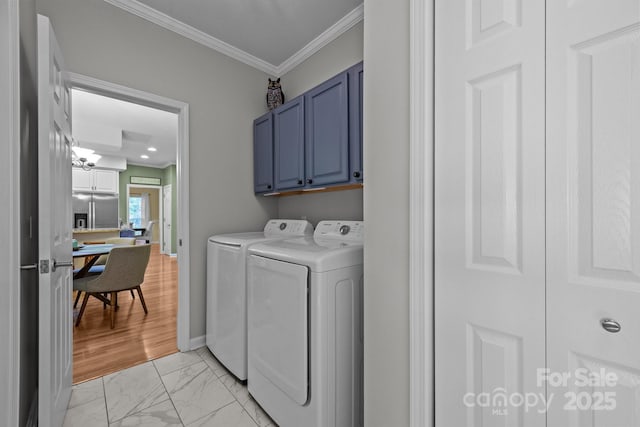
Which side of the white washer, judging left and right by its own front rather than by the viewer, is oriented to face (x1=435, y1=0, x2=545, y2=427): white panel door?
left

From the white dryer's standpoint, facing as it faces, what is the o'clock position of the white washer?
The white washer is roughly at 3 o'clock from the white dryer.

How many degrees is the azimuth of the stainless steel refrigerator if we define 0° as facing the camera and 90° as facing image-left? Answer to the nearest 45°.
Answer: approximately 0°

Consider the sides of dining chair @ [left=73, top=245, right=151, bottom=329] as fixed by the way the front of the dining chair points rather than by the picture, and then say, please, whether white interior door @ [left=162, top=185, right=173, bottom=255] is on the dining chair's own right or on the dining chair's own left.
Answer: on the dining chair's own right

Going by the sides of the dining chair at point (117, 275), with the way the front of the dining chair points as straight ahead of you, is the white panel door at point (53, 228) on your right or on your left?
on your left

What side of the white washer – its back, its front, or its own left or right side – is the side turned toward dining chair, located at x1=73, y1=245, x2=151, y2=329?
right

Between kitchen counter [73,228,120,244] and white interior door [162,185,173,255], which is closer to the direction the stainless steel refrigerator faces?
the kitchen counter

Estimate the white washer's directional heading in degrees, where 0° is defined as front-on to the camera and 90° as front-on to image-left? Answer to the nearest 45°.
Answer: approximately 45°

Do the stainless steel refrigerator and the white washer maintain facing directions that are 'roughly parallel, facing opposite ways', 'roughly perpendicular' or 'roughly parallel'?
roughly perpendicular

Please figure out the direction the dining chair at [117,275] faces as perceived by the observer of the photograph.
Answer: facing away from the viewer and to the left of the viewer

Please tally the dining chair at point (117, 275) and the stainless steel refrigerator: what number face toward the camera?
1
